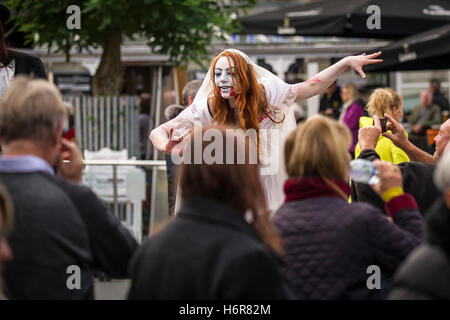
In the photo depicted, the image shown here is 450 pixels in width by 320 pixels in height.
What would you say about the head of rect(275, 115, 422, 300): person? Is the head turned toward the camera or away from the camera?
away from the camera

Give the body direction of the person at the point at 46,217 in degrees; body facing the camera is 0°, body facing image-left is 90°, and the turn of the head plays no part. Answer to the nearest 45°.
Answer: approximately 225°

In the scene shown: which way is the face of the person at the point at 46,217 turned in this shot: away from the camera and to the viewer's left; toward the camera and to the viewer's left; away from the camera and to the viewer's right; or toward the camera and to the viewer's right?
away from the camera and to the viewer's right

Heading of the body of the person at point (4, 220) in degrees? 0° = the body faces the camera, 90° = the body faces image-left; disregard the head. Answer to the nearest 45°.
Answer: approximately 180°

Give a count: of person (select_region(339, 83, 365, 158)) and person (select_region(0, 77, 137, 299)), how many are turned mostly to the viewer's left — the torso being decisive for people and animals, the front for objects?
1

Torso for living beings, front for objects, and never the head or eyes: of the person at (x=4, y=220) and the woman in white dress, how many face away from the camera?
1

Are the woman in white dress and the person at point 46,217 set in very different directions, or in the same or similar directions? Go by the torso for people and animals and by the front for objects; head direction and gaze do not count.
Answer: very different directions

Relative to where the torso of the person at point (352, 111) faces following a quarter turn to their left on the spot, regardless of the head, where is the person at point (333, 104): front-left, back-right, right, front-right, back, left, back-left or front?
back

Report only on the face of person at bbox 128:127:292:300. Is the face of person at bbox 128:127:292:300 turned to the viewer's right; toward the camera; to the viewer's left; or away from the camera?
away from the camera
